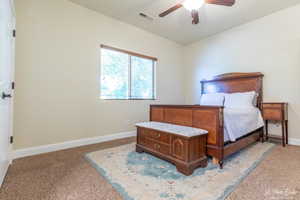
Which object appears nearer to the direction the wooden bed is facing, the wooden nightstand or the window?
the window

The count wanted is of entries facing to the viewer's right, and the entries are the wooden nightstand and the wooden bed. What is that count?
0

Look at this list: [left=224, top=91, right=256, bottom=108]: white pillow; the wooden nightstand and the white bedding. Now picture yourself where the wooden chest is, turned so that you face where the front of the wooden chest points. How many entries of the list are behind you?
3

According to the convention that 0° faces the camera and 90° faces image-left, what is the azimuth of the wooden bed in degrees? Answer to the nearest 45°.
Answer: approximately 45°

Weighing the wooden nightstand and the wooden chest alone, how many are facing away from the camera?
0

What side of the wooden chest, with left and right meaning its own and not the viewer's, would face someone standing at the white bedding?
back
